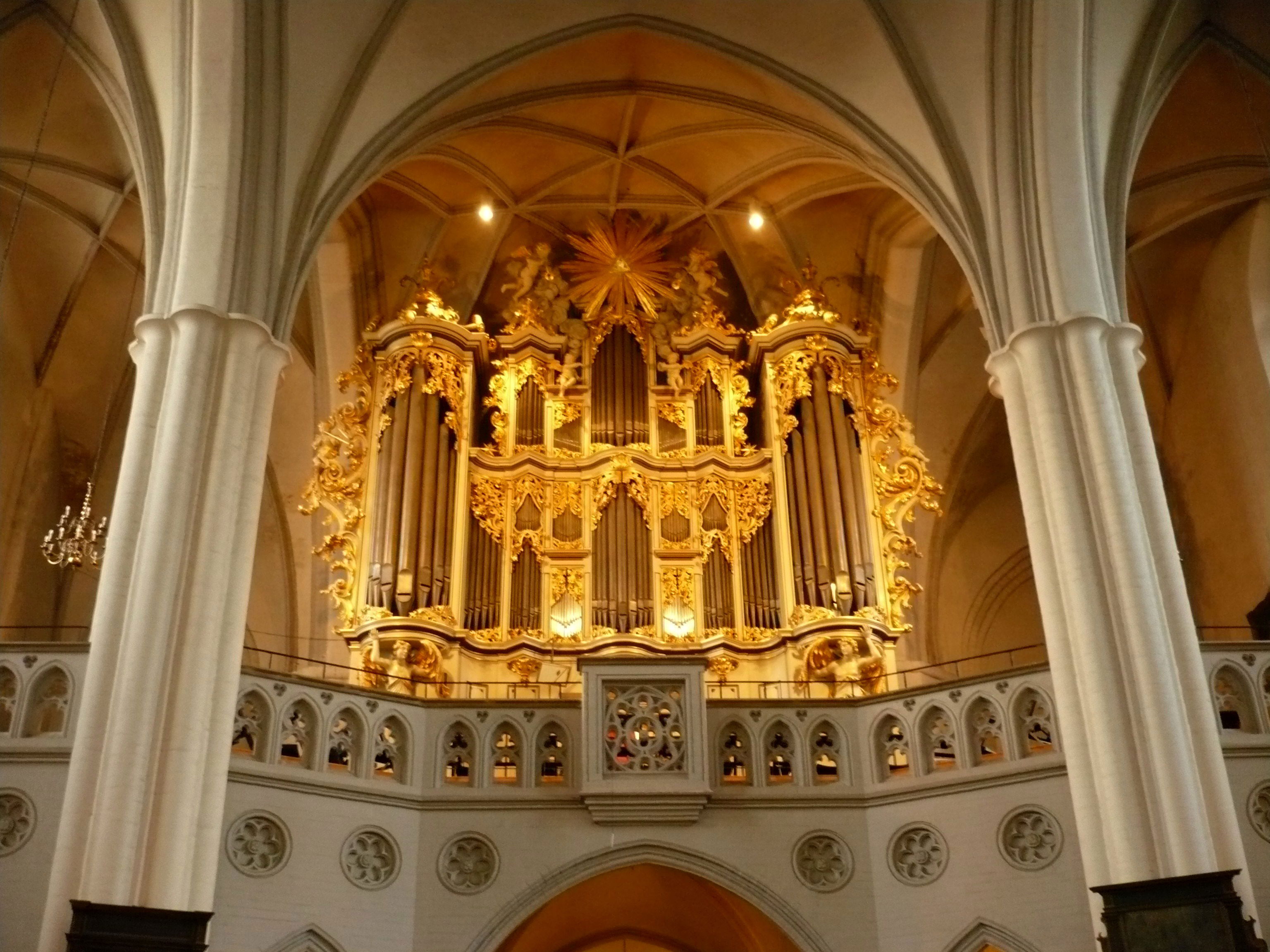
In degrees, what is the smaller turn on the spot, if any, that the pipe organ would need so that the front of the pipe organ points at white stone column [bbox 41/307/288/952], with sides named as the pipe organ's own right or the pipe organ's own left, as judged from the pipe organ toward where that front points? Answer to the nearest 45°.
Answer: approximately 45° to the pipe organ's own right

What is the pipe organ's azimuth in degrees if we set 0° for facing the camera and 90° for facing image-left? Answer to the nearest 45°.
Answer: approximately 0°

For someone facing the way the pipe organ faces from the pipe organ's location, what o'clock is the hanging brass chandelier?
The hanging brass chandelier is roughly at 2 o'clock from the pipe organ.

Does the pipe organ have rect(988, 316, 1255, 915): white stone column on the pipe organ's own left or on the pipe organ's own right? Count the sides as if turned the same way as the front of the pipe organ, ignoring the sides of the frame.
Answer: on the pipe organ's own left
